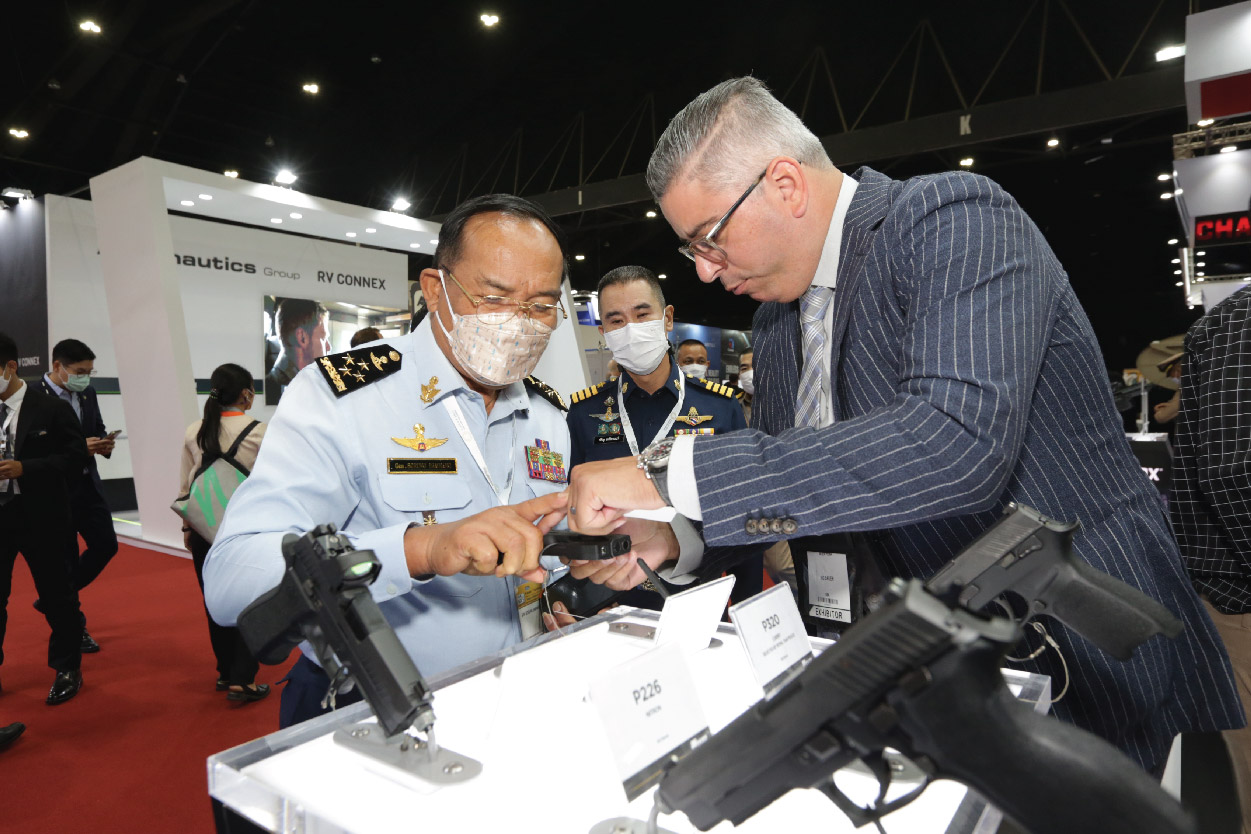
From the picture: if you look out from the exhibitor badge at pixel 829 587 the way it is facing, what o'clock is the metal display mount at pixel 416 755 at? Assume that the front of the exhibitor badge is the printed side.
The metal display mount is roughly at 1 o'clock from the exhibitor badge.

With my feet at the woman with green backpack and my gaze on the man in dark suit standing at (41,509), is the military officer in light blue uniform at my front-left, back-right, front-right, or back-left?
back-left

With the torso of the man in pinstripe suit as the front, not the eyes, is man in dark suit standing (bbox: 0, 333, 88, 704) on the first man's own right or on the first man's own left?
on the first man's own right

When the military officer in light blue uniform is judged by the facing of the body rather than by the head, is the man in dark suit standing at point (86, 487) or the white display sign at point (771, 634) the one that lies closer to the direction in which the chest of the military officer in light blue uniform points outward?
the white display sign

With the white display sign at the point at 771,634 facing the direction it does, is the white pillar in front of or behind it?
behind

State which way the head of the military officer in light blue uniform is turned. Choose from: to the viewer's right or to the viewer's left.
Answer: to the viewer's right

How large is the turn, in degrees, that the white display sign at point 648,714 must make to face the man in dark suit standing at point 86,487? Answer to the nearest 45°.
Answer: approximately 180°
